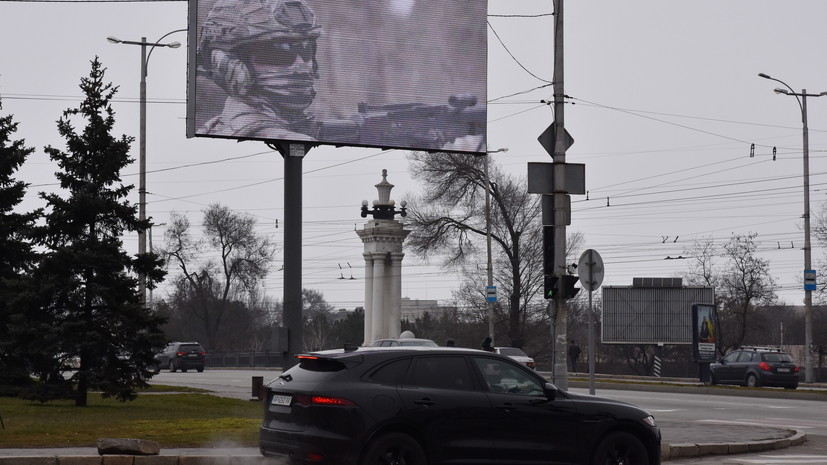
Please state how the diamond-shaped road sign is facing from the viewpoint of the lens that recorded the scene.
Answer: facing away from the viewer

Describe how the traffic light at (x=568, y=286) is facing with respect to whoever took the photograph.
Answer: facing to the right of the viewer

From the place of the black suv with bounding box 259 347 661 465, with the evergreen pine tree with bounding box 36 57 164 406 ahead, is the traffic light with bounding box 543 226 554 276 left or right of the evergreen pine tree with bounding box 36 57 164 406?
right

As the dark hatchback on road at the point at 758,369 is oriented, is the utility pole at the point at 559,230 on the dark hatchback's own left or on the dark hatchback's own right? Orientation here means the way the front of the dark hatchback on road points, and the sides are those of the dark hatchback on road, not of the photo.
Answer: on the dark hatchback's own left

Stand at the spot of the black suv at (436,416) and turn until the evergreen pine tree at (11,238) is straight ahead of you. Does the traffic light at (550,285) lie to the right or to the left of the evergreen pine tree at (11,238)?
right

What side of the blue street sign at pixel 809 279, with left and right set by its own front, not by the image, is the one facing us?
front

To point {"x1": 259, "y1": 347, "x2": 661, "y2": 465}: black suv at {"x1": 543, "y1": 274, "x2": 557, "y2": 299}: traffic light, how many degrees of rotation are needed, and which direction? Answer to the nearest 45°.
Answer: approximately 45° to its left

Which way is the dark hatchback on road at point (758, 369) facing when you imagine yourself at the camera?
facing away from the viewer and to the left of the viewer

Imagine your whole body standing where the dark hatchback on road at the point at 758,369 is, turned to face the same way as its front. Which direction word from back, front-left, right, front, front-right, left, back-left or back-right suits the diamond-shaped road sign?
back-left
